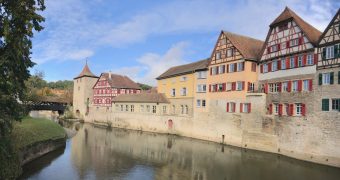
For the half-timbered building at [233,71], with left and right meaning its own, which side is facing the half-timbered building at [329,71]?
left

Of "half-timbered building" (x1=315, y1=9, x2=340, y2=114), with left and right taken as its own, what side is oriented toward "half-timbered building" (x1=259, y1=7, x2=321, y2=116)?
right

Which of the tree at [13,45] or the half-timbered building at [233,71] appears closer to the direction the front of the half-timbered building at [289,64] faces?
the tree

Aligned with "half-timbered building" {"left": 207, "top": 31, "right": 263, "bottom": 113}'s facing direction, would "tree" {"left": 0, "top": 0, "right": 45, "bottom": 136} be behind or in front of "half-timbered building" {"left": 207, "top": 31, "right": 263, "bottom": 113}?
in front

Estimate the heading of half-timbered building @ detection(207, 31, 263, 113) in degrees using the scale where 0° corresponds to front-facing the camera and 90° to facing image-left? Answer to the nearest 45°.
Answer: approximately 45°

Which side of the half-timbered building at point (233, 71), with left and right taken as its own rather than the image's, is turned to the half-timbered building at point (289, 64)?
left
